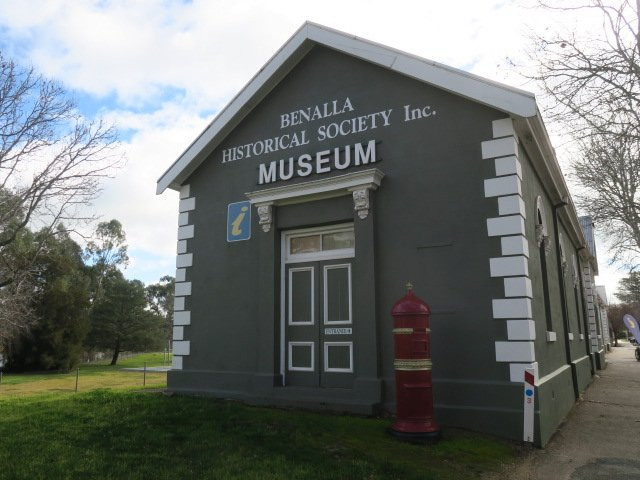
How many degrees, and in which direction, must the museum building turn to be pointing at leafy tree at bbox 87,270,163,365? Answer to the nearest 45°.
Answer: approximately 90° to its right

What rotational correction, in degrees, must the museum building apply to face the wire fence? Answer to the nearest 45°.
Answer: approximately 90° to its right

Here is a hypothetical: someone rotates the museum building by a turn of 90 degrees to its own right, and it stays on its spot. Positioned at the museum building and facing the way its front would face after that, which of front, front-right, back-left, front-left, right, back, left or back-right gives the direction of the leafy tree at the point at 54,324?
front

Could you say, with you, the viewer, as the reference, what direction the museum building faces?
facing the viewer and to the left of the viewer
